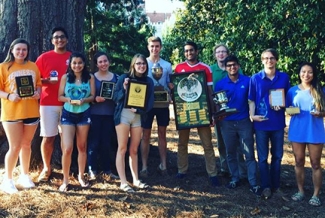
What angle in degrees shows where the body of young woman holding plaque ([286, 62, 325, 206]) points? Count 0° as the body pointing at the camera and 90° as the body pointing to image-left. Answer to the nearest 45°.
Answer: approximately 0°

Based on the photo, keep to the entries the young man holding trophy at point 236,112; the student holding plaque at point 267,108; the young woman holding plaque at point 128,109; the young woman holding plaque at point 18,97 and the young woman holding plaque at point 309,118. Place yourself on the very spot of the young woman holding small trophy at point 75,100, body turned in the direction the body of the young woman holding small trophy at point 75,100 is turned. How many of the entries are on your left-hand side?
4

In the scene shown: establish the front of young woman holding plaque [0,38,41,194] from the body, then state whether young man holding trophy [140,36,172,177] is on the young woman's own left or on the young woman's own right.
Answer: on the young woman's own left

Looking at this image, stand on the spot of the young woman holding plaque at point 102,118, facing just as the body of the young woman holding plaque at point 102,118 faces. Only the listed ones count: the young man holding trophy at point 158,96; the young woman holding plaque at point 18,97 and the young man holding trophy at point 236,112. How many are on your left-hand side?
2

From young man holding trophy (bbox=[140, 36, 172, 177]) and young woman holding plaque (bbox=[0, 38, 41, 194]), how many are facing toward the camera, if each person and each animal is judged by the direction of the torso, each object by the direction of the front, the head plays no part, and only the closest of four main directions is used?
2

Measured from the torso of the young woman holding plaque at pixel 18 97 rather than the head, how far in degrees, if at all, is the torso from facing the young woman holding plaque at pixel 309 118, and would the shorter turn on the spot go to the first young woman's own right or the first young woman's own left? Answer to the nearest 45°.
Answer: approximately 90° to the first young woman's own left

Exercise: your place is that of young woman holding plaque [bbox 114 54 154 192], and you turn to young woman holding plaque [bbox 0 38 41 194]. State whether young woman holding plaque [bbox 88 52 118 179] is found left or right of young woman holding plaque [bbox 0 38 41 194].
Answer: right
